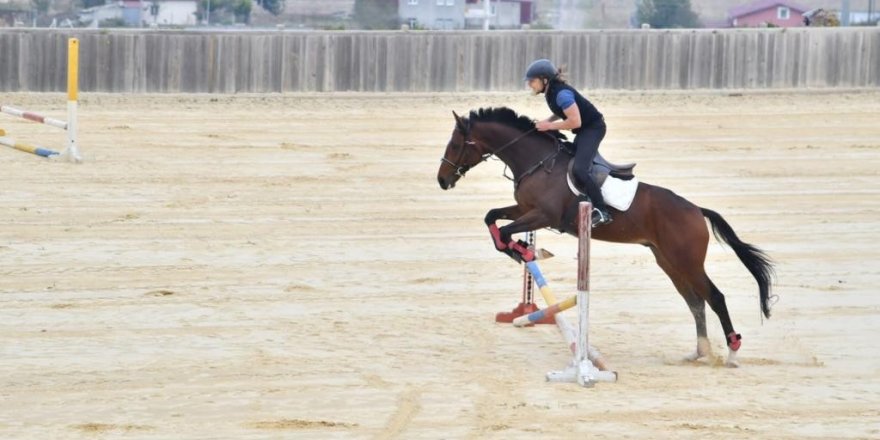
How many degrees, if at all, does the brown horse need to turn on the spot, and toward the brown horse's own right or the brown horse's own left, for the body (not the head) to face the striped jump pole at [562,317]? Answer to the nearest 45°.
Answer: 0° — it already faces it

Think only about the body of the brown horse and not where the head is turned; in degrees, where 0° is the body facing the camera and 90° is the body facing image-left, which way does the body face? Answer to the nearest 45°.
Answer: approximately 90°

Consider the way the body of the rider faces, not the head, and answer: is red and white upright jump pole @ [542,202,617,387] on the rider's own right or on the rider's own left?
on the rider's own left

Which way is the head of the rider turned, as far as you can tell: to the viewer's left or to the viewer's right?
to the viewer's left

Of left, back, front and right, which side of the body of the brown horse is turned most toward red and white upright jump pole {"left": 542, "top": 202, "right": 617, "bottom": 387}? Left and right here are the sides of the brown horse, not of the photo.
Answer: left

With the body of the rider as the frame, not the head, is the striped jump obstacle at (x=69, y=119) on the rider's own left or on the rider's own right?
on the rider's own right

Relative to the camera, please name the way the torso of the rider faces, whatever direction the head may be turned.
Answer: to the viewer's left
